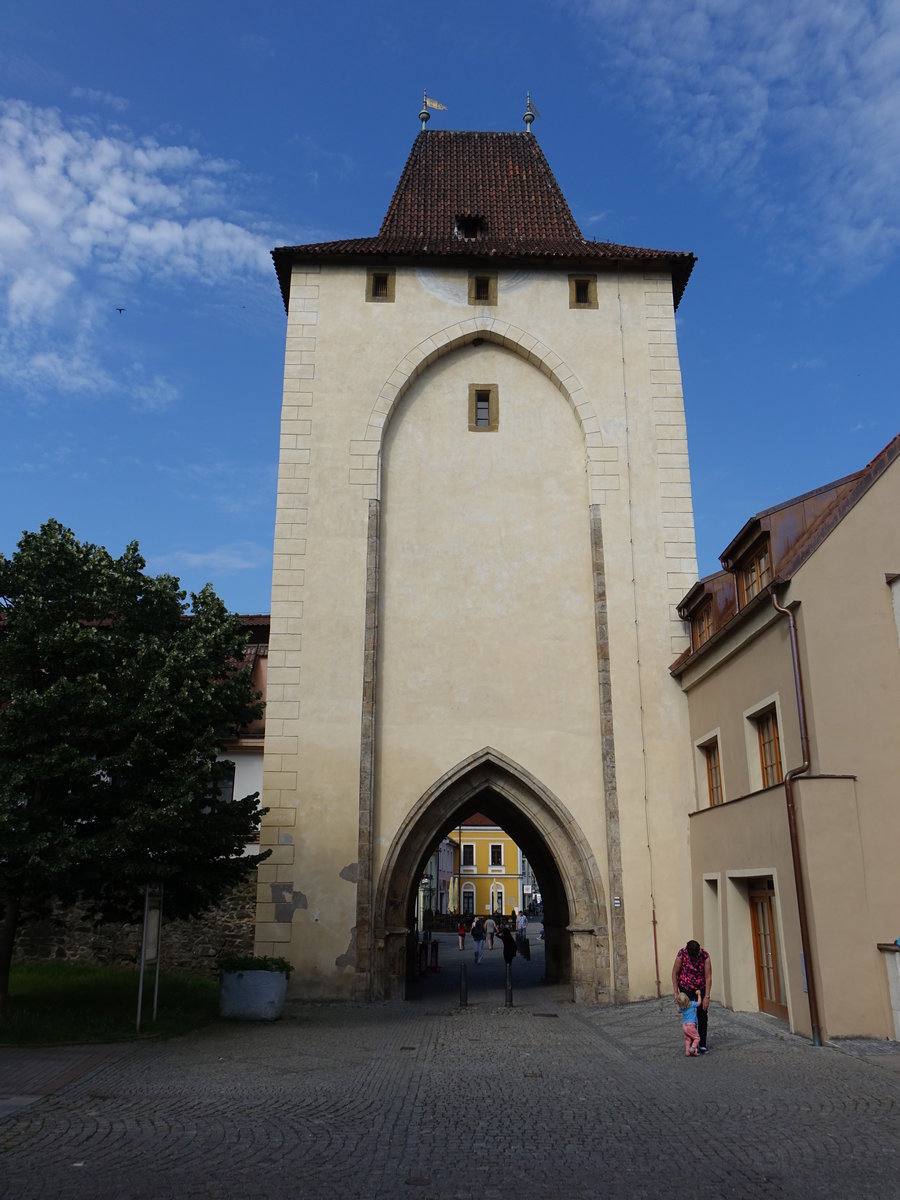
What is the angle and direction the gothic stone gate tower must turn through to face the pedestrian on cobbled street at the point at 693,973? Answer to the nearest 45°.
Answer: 0° — it already faces them

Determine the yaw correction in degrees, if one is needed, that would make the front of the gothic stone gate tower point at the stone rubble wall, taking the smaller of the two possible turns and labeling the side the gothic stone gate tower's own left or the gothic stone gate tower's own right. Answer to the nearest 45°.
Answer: approximately 135° to the gothic stone gate tower's own right

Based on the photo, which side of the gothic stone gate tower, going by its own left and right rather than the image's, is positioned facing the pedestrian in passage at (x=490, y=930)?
back

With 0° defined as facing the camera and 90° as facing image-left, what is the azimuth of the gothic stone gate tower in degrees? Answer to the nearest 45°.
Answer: approximately 0°
